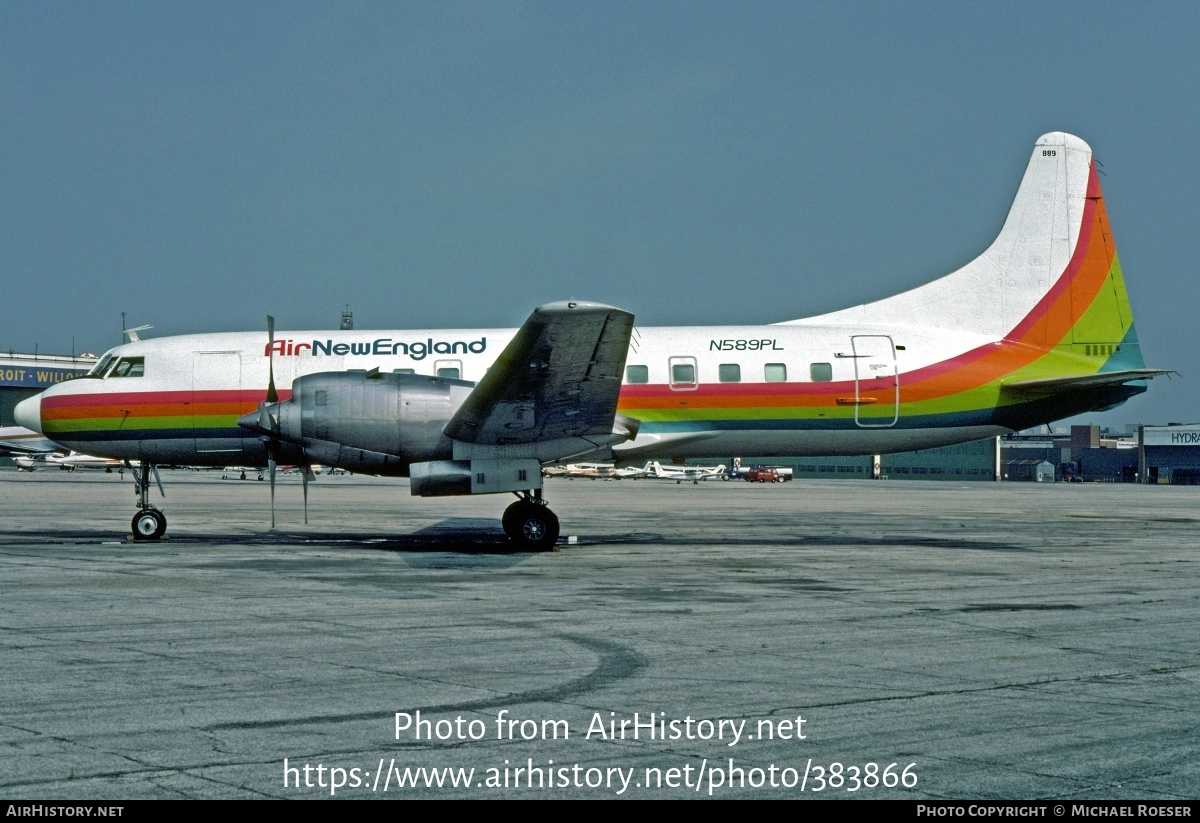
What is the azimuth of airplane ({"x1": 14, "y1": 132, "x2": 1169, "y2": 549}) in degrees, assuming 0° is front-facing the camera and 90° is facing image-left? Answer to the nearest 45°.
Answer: approximately 90°
